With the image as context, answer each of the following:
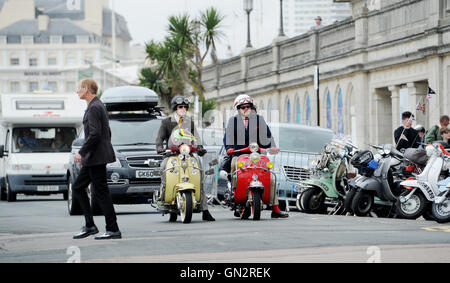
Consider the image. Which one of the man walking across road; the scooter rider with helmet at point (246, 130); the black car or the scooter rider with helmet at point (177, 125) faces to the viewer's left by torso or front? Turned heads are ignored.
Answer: the man walking across road

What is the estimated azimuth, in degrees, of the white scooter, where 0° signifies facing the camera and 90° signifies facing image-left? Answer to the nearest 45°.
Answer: approximately 45°

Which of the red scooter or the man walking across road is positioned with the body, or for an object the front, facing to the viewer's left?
the man walking across road

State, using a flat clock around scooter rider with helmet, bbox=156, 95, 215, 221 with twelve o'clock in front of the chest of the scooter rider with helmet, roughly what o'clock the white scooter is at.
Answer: The white scooter is roughly at 9 o'clock from the scooter rider with helmet.

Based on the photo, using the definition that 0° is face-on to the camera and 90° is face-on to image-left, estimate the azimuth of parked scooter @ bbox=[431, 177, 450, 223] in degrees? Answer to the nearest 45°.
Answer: approximately 45°

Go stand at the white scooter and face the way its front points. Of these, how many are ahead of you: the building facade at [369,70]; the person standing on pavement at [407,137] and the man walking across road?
1

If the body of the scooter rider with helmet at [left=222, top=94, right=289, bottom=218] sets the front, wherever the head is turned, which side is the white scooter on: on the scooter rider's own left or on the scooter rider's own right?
on the scooter rider's own left

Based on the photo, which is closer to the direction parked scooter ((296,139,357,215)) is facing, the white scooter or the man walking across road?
the man walking across road

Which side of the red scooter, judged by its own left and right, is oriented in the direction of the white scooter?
left

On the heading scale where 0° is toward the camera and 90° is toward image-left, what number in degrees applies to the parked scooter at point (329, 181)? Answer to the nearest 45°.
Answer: approximately 45°

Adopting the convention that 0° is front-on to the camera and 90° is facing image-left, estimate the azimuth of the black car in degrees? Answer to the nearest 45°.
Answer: approximately 315°
